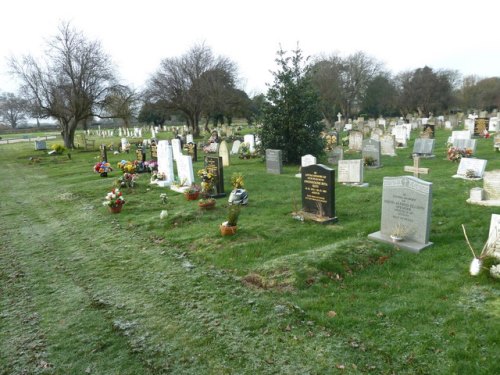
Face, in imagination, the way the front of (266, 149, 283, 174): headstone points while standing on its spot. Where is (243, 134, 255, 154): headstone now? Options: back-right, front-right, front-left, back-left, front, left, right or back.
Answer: back-right

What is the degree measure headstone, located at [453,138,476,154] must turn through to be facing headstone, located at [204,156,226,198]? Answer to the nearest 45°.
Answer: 0° — it already faces it

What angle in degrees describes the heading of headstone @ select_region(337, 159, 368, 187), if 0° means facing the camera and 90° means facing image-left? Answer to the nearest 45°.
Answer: approximately 45°

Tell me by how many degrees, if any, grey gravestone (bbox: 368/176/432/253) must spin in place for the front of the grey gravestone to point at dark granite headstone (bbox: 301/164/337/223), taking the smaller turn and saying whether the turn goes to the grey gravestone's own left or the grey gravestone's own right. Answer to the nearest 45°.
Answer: approximately 90° to the grey gravestone's own right

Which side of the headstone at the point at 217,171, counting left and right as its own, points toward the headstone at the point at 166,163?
right

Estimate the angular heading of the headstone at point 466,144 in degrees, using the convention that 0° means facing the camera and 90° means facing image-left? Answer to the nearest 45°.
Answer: approximately 45°

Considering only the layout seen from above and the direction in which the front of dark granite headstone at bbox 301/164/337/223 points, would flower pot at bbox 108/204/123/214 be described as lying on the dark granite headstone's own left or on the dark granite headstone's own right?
on the dark granite headstone's own right
